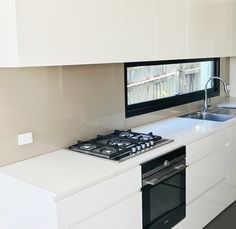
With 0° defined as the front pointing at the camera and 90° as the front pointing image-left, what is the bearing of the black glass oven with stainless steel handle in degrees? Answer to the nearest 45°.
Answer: approximately 315°

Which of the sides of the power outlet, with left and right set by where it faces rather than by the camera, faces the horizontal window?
left

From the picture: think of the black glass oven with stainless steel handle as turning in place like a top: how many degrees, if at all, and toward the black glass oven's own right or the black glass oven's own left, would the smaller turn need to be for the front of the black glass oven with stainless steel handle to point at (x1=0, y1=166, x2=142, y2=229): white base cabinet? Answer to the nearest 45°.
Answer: approximately 90° to the black glass oven's own right

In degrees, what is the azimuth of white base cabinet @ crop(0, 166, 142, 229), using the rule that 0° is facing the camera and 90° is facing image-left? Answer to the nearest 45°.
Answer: approximately 315°

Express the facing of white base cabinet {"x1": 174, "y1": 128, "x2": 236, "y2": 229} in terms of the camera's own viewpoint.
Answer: facing the viewer and to the right of the viewer

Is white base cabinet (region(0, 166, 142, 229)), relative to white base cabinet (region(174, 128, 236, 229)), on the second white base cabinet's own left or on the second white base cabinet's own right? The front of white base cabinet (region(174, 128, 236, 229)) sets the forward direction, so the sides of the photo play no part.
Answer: on the second white base cabinet's own right
